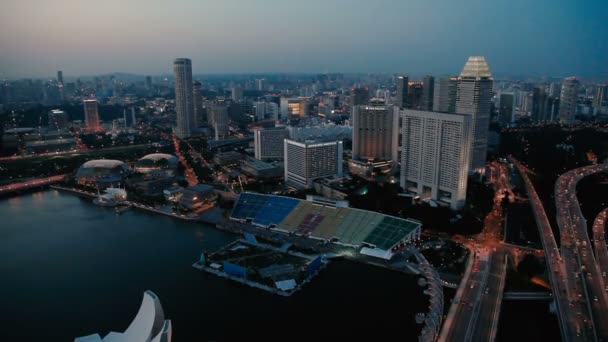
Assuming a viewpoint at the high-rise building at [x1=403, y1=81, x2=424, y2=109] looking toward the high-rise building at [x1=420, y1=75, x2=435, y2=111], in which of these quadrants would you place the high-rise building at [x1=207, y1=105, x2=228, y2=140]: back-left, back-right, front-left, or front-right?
back-right

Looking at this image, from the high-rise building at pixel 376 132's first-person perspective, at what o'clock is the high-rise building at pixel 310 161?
the high-rise building at pixel 310 161 is roughly at 1 o'clock from the high-rise building at pixel 376 132.

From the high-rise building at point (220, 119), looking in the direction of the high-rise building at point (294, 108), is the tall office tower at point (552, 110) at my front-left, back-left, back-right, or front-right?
front-right

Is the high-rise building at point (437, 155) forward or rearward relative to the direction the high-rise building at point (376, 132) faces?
forward

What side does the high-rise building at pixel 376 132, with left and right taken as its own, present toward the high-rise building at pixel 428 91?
back

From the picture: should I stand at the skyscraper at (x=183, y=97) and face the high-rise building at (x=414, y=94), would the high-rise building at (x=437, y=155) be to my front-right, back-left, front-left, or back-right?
front-right

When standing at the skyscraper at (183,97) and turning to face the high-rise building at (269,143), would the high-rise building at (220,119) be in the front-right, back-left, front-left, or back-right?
front-left

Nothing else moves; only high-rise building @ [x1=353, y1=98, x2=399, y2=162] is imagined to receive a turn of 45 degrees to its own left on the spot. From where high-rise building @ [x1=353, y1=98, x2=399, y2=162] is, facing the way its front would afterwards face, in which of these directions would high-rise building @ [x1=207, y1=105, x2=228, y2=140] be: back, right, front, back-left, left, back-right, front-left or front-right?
back

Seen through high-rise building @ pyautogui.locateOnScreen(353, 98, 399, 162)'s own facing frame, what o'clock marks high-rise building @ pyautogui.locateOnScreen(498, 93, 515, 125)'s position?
high-rise building @ pyautogui.locateOnScreen(498, 93, 515, 125) is roughly at 7 o'clock from high-rise building @ pyautogui.locateOnScreen(353, 98, 399, 162).

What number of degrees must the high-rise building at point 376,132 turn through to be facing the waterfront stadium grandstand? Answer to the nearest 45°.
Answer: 0° — it already faces it

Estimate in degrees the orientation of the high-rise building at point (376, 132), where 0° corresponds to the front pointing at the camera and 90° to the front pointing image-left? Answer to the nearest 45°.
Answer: approximately 0°

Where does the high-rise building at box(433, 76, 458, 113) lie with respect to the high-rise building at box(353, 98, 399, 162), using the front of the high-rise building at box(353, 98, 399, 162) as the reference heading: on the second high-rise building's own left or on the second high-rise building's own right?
on the second high-rise building's own left

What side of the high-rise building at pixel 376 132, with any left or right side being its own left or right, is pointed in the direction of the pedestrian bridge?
front
